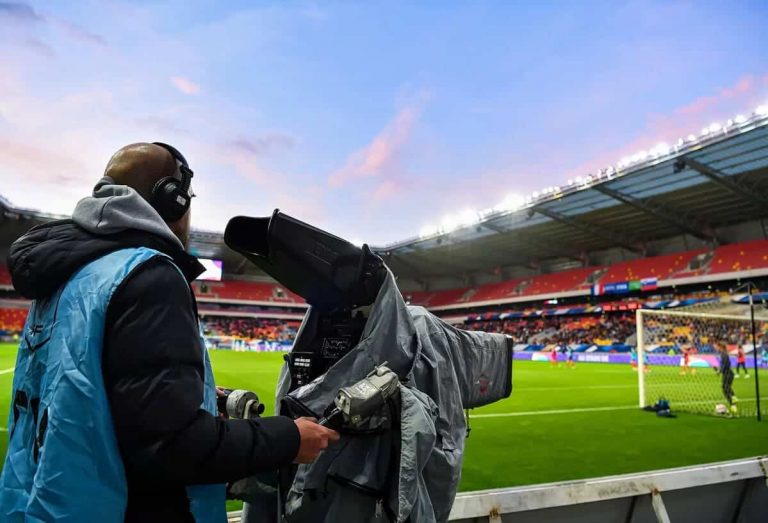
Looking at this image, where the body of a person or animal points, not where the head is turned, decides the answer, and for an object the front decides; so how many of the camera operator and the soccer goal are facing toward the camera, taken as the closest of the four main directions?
0

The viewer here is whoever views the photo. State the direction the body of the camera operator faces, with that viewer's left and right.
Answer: facing away from the viewer and to the right of the viewer

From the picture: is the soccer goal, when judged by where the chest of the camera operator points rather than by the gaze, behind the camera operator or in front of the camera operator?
in front

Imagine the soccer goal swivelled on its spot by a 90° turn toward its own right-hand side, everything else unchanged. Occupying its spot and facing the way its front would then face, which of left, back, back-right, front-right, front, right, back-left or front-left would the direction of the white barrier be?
back-right

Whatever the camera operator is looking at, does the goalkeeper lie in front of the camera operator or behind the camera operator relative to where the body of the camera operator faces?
in front

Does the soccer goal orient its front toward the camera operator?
no

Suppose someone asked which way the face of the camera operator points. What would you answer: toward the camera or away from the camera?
away from the camera

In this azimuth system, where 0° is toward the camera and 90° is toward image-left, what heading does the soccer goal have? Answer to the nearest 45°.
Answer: approximately 135°
